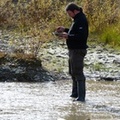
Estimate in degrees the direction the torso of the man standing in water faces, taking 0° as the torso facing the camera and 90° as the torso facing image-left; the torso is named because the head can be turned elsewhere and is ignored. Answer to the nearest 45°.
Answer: approximately 90°
